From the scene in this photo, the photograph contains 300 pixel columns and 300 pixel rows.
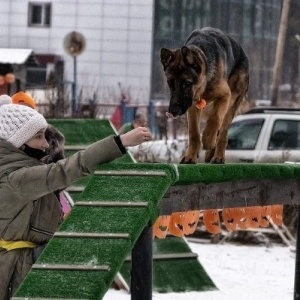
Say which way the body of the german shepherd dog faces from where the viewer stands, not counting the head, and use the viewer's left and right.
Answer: facing the viewer and to the left of the viewer

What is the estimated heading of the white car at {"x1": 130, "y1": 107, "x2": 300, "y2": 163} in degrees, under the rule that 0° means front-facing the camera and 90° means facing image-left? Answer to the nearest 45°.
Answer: approximately 90°

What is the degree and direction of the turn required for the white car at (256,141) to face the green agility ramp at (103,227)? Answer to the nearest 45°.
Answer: approximately 90° to its left

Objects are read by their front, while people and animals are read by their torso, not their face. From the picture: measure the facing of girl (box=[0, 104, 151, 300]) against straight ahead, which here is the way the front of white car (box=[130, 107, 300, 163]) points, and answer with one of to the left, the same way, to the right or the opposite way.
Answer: the opposite way

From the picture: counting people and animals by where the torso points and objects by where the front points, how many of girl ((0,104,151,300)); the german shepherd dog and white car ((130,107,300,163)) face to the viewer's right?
1

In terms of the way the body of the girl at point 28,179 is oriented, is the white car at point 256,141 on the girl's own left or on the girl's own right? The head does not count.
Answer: on the girl's own left

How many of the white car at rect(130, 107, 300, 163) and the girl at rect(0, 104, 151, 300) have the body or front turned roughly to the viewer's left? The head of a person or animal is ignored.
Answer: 1

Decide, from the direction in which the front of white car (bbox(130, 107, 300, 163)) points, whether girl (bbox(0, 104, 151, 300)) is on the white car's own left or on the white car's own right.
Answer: on the white car's own left

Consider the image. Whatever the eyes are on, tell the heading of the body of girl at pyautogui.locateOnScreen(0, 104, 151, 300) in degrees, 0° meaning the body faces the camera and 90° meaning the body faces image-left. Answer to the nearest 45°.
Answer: approximately 270°

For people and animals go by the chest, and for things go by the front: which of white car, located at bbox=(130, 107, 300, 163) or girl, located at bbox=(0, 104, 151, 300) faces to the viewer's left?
the white car
